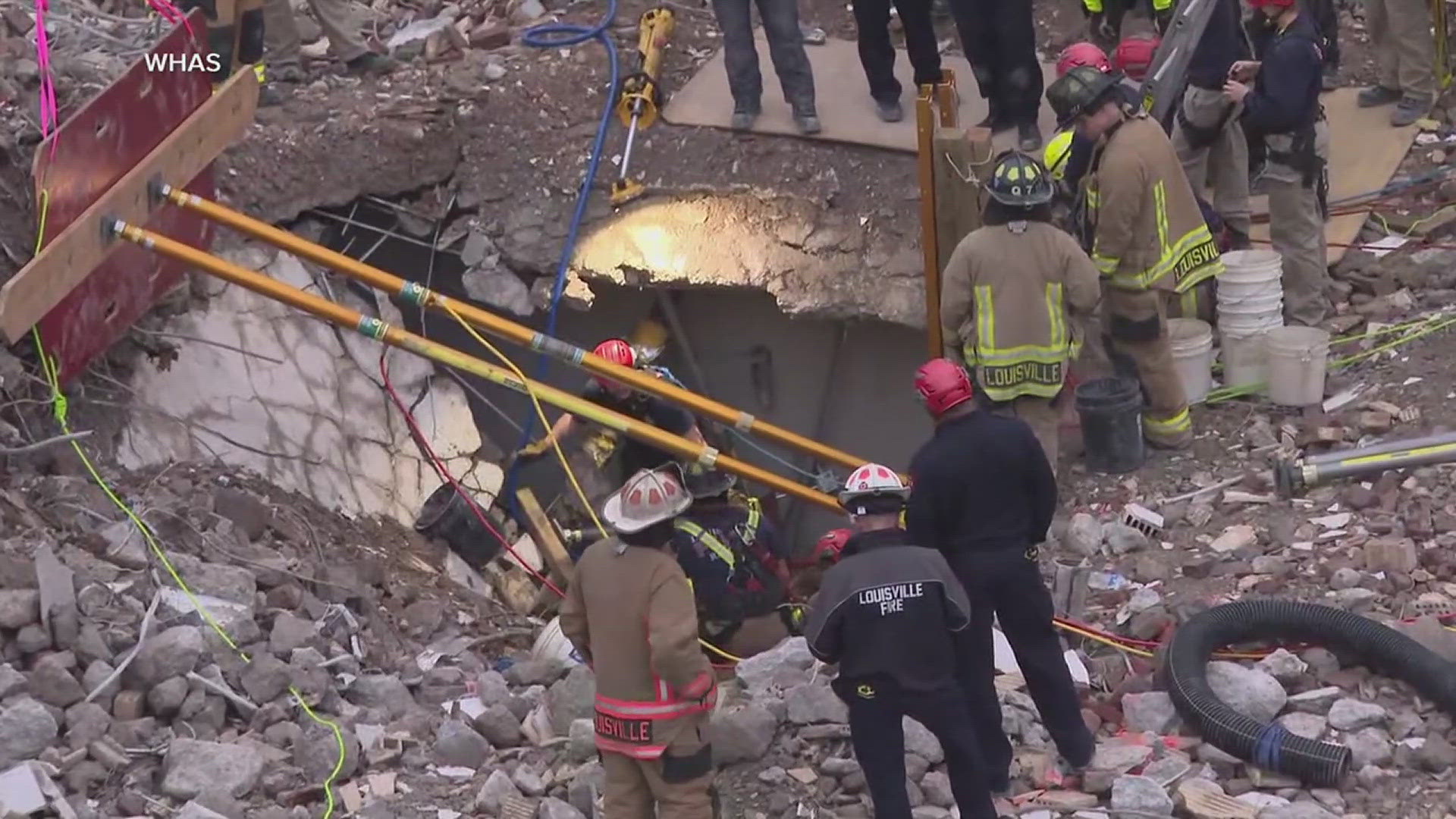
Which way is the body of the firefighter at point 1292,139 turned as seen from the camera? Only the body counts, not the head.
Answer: to the viewer's left

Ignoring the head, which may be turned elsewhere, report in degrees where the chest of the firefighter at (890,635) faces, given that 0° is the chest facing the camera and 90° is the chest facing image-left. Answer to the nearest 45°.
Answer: approximately 180°

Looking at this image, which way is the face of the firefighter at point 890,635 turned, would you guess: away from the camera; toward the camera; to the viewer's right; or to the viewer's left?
away from the camera

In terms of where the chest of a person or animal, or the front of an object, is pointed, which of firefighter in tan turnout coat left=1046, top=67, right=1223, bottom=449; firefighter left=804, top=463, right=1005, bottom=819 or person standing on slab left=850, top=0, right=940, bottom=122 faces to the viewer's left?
the firefighter in tan turnout coat

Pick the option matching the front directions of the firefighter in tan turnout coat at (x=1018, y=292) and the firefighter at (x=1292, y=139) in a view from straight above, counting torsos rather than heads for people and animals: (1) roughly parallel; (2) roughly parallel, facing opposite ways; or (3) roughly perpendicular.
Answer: roughly perpendicular

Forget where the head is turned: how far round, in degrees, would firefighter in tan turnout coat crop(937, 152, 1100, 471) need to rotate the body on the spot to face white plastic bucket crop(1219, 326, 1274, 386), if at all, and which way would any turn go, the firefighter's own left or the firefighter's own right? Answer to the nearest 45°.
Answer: approximately 45° to the firefighter's own right

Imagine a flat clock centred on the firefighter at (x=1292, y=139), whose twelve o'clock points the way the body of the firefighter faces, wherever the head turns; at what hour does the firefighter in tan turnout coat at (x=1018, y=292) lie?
The firefighter in tan turnout coat is roughly at 10 o'clock from the firefighter.

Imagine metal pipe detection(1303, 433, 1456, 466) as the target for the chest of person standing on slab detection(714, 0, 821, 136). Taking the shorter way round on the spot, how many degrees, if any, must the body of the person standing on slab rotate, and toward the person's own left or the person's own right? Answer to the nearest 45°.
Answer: approximately 45° to the person's own left

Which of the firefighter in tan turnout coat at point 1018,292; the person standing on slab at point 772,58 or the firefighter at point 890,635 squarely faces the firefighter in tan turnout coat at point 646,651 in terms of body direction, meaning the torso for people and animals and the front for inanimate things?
the person standing on slab

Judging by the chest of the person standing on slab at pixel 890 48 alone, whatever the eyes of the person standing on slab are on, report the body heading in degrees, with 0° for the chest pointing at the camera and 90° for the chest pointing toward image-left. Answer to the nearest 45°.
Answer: approximately 0°

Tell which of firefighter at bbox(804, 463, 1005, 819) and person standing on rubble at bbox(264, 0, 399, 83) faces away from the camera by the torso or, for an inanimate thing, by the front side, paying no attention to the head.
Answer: the firefighter

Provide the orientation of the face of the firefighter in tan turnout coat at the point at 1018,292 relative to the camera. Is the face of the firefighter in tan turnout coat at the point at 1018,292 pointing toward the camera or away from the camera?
away from the camera

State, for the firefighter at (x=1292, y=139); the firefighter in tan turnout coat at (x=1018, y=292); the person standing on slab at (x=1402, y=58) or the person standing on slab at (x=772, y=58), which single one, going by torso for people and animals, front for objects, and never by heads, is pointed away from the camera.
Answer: the firefighter in tan turnout coat

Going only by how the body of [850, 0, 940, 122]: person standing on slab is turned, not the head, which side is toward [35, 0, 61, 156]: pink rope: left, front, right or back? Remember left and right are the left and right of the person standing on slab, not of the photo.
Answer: right
